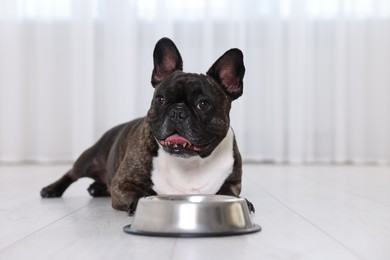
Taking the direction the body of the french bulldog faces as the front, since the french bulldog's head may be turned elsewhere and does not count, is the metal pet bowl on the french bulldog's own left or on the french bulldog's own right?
on the french bulldog's own right

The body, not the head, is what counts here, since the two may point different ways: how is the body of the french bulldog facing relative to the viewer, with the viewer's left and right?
facing the viewer and to the right of the viewer
